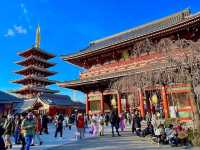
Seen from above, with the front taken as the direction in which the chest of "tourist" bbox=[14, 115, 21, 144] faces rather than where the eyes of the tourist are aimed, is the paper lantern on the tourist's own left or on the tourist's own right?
on the tourist's own left

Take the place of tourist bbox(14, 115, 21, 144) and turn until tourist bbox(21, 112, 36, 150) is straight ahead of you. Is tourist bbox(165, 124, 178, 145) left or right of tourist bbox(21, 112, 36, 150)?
left

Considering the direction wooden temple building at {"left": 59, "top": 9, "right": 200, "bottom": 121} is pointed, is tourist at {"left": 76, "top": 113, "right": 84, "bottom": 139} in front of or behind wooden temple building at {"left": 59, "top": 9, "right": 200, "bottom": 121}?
in front

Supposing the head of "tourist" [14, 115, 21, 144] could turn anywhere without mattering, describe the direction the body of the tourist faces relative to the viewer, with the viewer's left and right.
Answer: facing the viewer

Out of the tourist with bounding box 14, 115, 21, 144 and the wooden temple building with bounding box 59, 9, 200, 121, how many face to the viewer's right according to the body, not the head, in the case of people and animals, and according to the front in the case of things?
0

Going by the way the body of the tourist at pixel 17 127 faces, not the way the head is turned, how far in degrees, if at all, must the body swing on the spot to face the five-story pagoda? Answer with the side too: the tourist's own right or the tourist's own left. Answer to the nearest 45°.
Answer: approximately 180°

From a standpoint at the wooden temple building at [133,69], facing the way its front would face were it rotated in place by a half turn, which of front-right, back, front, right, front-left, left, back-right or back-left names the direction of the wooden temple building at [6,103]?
left

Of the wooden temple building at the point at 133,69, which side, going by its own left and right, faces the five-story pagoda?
right

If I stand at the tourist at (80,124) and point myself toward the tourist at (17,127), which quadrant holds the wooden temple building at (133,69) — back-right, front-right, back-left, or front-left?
back-right

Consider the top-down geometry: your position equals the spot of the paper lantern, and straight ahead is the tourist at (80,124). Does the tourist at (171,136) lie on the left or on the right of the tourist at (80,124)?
left

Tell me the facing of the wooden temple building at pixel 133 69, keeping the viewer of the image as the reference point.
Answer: facing the viewer and to the left of the viewer

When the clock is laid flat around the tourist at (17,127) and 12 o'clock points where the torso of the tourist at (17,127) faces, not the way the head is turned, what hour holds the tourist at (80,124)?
the tourist at (80,124) is roughly at 9 o'clock from the tourist at (17,127).

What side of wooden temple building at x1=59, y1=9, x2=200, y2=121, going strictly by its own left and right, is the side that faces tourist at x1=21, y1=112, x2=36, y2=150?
front
